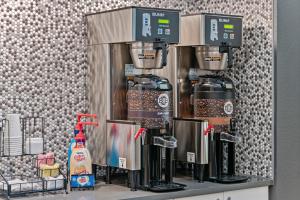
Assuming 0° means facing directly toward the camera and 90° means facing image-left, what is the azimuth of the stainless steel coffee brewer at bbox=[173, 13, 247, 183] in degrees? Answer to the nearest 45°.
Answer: approximately 315°

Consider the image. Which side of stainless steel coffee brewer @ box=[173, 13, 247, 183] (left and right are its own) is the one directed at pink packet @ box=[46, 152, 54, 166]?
right

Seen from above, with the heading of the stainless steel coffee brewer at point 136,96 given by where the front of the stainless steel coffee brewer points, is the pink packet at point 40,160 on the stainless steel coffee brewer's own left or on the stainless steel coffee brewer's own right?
on the stainless steel coffee brewer's own right

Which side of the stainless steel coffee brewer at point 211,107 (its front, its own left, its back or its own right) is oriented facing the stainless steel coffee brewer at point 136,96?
right

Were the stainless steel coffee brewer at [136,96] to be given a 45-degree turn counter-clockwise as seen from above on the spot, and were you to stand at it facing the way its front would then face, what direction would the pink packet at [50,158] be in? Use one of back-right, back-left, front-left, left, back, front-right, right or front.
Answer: back

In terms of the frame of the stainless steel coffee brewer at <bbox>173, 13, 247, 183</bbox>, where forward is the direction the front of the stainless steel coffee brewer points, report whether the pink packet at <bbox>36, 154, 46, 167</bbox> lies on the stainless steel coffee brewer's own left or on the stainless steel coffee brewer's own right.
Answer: on the stainless steel coffee brewer's own right

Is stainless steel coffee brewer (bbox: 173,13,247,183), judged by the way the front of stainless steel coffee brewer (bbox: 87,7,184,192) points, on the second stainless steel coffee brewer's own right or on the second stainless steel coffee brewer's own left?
on the second stainless steel coffee brewer's own left

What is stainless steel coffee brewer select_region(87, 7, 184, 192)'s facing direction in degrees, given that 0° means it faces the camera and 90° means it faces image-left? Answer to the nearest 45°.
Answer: approximately 315°
